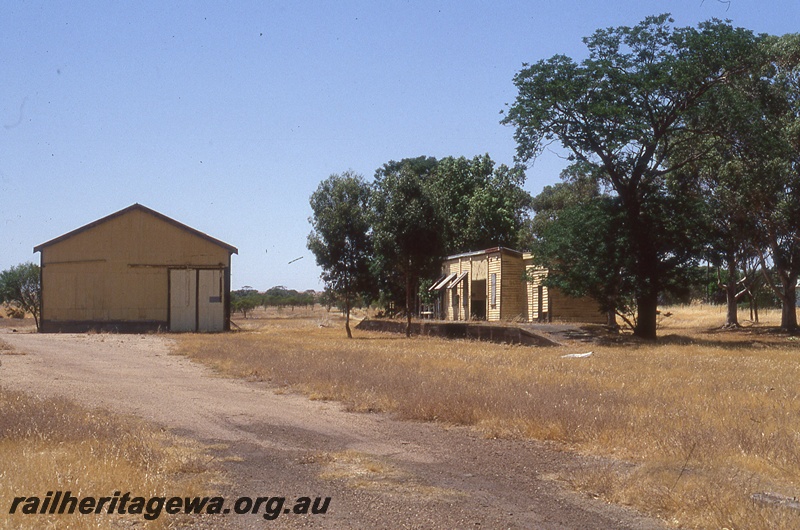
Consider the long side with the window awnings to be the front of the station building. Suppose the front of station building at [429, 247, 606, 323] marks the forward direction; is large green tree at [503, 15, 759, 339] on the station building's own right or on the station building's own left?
on the station building's own left

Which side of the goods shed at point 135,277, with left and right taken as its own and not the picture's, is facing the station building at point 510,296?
left

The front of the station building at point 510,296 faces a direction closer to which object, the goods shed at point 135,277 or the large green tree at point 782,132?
the goods shed

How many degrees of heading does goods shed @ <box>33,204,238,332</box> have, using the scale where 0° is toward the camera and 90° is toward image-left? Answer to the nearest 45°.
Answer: approximately 0°

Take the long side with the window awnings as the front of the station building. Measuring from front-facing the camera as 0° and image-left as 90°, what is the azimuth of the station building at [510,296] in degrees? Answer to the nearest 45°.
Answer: approximately 45°

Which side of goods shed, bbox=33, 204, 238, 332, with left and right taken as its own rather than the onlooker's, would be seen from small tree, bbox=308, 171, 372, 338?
left

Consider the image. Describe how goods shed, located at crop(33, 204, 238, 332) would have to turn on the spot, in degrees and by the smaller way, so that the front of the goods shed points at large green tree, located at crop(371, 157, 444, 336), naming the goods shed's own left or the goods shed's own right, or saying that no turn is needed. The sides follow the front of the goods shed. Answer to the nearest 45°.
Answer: approximately 45° to the goods shed's own left
